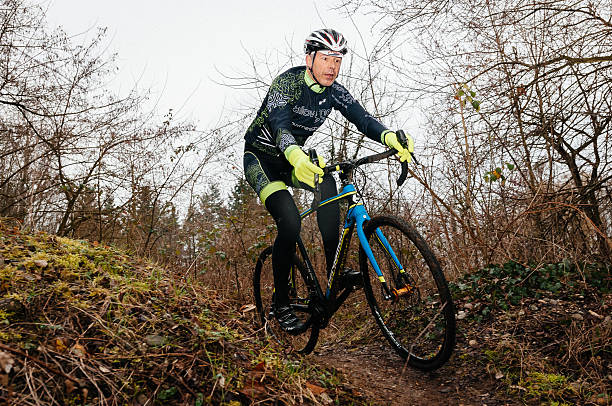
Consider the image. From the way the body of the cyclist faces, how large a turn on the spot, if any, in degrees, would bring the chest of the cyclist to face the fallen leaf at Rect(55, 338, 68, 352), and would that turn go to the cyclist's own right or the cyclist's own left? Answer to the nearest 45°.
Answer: approximately 90° to the cyclist's own right

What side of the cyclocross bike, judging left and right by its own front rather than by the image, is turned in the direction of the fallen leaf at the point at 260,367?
right

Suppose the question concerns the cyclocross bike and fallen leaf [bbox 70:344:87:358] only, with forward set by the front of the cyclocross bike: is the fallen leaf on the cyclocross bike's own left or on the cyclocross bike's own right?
on the cyclocross bike's own right

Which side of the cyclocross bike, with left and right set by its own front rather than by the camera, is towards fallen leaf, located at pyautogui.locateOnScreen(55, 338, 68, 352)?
right

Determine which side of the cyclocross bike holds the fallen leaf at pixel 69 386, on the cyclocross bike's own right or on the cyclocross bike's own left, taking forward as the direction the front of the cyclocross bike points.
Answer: on the cyclocross bike's own right

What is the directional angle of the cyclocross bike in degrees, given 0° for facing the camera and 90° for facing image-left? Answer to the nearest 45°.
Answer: approximately 315°

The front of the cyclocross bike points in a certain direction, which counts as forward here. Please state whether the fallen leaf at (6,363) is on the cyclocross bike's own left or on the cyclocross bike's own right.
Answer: on the cyclocross bike's own right

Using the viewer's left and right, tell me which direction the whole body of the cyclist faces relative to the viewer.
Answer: facing the viewer and to the right of the viewer
